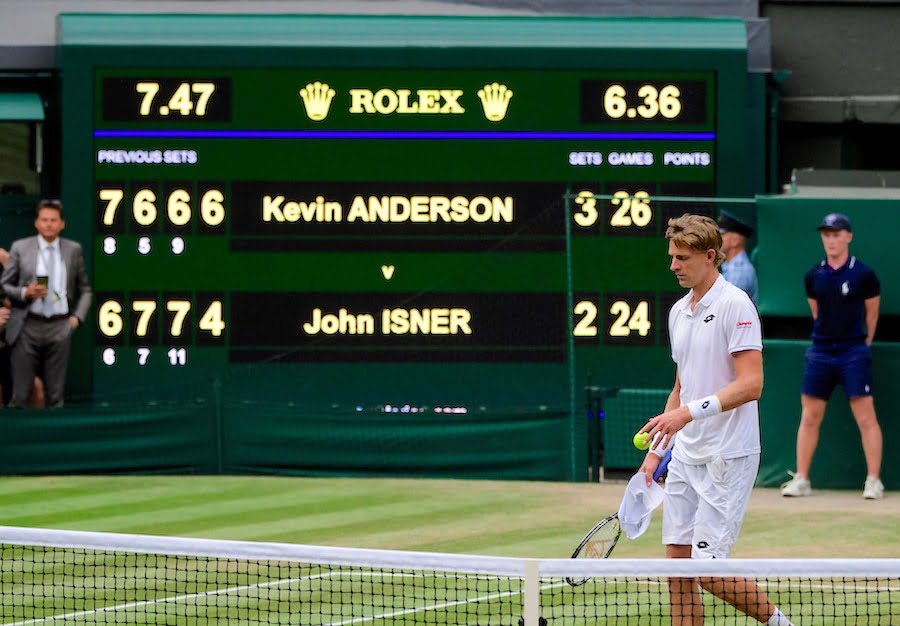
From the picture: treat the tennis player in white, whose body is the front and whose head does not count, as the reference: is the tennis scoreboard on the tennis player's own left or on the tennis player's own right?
on the tennis player's own right

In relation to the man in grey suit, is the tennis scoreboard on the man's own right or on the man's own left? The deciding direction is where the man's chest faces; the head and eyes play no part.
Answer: on the man's own left

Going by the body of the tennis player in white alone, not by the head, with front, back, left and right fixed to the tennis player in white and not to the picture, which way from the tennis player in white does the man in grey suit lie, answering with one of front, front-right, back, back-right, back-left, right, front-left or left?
right

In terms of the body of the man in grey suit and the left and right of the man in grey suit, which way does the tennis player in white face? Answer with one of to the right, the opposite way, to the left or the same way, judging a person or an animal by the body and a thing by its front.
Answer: to the right

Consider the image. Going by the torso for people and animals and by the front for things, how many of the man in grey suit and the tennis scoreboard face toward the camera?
2

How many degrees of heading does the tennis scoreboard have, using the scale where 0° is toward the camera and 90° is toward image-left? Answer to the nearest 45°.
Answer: approximately 0°
